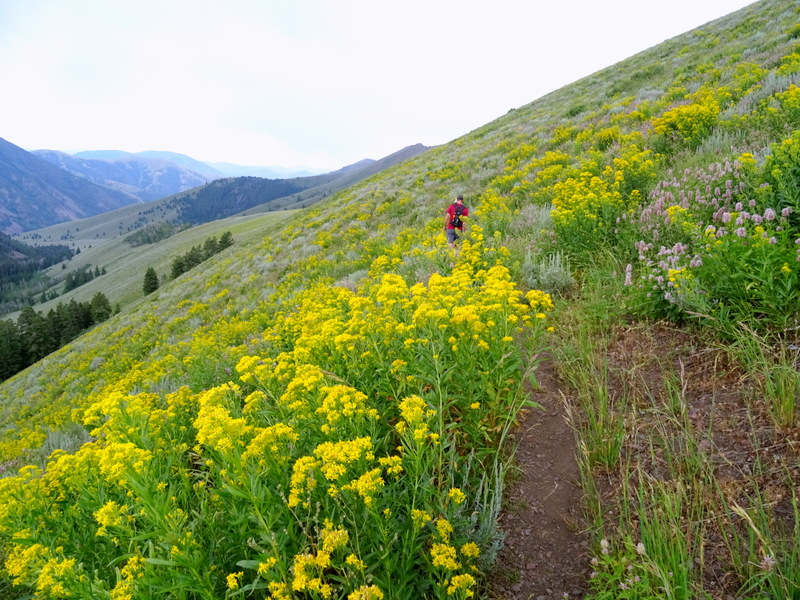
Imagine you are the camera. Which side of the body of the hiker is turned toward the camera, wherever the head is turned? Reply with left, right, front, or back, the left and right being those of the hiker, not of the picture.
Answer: back
